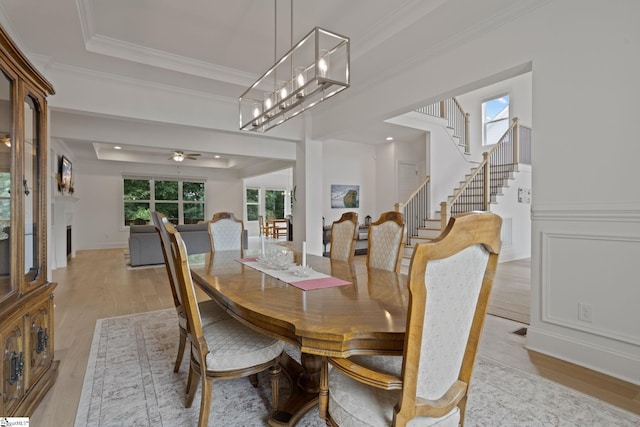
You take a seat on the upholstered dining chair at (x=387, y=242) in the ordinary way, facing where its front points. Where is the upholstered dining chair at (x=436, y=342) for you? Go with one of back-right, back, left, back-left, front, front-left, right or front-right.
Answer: front-left

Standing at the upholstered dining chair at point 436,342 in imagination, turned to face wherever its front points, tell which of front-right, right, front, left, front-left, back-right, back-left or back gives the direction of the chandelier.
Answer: front

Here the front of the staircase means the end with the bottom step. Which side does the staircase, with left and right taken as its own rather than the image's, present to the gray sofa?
front

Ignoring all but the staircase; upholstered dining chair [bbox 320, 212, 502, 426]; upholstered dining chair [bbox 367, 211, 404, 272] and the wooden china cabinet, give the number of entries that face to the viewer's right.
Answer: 1

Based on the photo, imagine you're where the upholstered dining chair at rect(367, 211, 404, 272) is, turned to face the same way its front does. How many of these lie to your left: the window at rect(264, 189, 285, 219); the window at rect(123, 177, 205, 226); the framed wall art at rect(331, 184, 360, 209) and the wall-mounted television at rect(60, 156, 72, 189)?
0

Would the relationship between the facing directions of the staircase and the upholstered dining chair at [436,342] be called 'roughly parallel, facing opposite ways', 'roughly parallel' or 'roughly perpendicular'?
roughly perpendicular

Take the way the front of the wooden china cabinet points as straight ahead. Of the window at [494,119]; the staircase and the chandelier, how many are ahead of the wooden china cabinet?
3

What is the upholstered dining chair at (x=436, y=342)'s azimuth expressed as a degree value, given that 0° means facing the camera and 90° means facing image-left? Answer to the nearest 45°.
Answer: approximately 135°

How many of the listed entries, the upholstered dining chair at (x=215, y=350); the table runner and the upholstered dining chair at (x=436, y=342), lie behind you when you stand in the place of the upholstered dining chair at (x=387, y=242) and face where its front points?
0

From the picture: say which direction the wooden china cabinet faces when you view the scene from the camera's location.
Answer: facing to the right of the viewer

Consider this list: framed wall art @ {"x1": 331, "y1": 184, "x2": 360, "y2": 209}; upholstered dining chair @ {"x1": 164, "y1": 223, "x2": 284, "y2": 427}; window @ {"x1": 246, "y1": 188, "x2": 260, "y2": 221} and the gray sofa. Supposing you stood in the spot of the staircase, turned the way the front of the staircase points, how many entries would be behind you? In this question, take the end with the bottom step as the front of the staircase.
0

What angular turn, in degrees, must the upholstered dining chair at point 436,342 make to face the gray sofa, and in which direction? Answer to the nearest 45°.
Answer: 0° — it already faces it

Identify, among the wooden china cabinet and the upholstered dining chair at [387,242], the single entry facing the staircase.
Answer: the wooden china cabinet

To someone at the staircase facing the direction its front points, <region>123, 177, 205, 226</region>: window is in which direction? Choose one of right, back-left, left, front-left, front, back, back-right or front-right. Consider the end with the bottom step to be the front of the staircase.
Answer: front-right

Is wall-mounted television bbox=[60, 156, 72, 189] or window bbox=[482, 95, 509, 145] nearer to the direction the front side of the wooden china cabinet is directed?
the window

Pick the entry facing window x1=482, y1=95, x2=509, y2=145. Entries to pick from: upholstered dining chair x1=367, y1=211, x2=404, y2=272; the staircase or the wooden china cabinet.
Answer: the wooden china cabinet

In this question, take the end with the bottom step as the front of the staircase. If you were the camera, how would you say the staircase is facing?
facing the viewer and to the left of the viewer

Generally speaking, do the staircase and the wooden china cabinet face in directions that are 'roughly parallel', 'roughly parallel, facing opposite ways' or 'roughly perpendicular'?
roughly parallel, facing opposite ways

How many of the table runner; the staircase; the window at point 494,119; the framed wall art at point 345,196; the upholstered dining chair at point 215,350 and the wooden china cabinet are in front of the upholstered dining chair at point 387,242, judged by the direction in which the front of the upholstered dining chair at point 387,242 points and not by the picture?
3

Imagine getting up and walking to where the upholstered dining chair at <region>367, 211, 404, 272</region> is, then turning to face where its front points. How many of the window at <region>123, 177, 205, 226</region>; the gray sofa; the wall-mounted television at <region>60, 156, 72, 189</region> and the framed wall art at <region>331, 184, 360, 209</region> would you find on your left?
0

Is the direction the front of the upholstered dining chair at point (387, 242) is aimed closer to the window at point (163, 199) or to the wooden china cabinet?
the wooden china cabinet

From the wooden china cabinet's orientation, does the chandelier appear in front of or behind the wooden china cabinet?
in front
